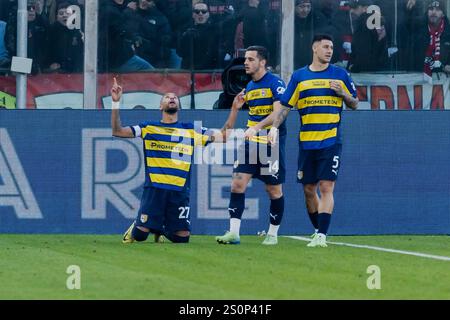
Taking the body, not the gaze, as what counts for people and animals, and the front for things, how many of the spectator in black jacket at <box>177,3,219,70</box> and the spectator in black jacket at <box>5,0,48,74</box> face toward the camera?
2

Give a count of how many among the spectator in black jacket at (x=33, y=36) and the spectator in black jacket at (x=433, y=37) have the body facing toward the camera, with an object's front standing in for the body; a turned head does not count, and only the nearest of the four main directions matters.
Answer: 2

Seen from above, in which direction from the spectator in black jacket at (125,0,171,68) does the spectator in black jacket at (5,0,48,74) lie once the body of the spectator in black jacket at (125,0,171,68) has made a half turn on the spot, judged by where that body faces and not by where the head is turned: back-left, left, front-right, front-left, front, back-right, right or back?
back-left

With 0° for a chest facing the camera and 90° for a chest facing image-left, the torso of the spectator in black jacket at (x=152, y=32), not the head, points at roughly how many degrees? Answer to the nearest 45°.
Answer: approximately 45°

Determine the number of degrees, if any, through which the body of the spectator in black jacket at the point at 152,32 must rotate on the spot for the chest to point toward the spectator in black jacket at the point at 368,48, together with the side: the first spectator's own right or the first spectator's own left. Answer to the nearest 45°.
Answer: approximately 135° to the first spectator's own left

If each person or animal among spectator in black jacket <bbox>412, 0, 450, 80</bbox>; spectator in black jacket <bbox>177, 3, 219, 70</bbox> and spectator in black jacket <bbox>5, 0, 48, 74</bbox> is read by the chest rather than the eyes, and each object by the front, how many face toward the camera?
3

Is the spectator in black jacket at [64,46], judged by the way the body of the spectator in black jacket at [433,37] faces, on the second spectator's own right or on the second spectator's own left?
on the second spectator's own right

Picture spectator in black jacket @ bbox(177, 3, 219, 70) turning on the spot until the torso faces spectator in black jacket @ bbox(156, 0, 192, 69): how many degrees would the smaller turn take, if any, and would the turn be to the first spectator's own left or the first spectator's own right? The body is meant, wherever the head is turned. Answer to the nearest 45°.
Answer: approximately 90° to the first spectator's own right

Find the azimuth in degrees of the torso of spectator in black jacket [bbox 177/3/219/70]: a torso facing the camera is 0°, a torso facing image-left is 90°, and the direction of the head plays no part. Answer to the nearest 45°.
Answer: approximately 0°

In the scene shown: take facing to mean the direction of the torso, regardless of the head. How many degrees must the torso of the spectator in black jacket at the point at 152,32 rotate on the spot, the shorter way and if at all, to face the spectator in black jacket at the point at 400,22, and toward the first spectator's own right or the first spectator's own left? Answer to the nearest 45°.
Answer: approximately 135° to the first spectator's own left
